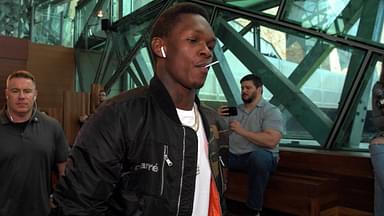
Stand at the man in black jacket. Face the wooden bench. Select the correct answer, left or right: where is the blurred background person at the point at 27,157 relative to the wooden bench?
left

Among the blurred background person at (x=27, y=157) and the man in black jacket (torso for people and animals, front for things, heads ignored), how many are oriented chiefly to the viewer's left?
0

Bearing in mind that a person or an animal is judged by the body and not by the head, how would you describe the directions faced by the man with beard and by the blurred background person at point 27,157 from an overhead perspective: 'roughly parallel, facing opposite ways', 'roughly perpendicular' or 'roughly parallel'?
roughly perpendicular

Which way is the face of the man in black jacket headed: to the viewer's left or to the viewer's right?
to the viewer's right

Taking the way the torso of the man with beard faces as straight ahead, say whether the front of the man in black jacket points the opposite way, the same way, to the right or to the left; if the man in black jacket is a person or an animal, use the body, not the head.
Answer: to the left

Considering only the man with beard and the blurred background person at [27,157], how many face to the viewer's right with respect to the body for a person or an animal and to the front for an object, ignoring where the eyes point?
0

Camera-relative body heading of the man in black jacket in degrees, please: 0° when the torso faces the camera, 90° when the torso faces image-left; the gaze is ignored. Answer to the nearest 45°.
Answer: approximately 315°

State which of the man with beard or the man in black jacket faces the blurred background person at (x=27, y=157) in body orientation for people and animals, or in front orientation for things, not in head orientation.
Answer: the man with beard

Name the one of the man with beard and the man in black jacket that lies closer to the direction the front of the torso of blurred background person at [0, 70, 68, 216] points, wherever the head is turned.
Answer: the man in black jacket

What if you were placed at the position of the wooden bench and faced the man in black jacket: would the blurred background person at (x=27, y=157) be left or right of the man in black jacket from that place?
right

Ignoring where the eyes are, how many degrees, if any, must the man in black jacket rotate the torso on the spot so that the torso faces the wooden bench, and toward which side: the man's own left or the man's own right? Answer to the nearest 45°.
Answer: approximately 90° to the man's own left

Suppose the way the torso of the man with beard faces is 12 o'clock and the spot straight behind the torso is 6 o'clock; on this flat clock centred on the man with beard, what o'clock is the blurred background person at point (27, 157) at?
The blurred background person is roughly at 12 o'clock from the man with beard.

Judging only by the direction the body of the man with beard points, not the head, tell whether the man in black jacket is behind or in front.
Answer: in front

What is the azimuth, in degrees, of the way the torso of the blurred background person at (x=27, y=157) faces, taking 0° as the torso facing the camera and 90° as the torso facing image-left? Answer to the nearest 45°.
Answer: approximately 0°
